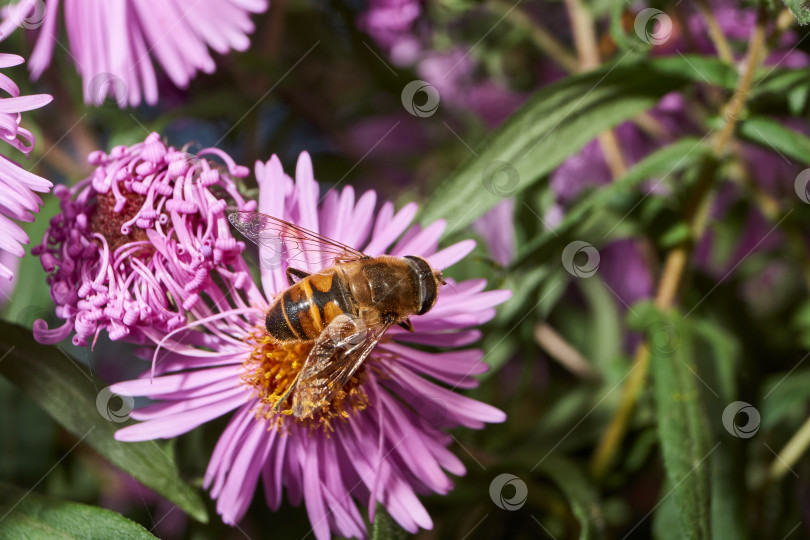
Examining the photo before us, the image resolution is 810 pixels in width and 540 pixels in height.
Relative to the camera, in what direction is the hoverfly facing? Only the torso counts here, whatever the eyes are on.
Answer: to the viewer's right

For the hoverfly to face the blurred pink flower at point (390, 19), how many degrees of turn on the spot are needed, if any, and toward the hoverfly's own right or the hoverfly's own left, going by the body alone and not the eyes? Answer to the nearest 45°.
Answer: approximately 135° to the hoverfly's own left
